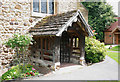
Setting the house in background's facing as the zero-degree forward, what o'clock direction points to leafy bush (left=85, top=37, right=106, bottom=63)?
The leafy bush is roughly at 12 o'clock from the house in background.

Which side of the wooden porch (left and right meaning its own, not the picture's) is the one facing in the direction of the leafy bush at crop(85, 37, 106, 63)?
left

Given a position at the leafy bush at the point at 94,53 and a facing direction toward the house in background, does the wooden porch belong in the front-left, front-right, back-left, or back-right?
back-left

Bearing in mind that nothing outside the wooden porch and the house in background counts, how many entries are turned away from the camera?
0

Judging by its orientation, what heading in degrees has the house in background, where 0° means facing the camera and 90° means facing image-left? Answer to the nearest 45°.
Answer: approximately 0°

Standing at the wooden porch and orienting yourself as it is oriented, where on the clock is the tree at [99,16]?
The tree is roughly at 8 o'clock from the wooden porch.

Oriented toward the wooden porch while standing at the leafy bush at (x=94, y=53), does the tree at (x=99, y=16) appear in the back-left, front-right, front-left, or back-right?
back-right

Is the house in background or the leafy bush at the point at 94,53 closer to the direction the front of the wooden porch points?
the leafy bush
